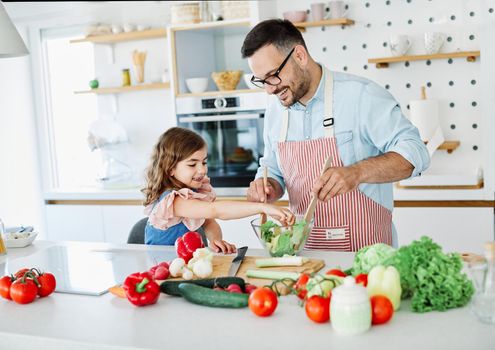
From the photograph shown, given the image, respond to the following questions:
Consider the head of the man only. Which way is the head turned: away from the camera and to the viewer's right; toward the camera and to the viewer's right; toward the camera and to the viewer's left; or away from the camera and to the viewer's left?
toward the camera and to the viewer's left

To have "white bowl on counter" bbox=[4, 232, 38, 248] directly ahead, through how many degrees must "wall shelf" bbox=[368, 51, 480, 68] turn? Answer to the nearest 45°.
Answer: approximately 45° to its right

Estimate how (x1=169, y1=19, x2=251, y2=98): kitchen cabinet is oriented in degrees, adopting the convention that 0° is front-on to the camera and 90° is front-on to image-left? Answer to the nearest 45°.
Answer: approximately 0°

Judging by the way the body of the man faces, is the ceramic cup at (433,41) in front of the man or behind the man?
behind

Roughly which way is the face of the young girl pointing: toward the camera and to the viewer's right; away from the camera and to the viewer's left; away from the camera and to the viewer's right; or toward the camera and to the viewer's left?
toward the camera and to the viewer's right

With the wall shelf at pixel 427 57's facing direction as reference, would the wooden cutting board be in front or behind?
in front

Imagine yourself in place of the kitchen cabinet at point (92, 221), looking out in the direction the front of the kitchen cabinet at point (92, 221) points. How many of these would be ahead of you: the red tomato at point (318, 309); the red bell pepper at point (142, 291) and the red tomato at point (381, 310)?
3
